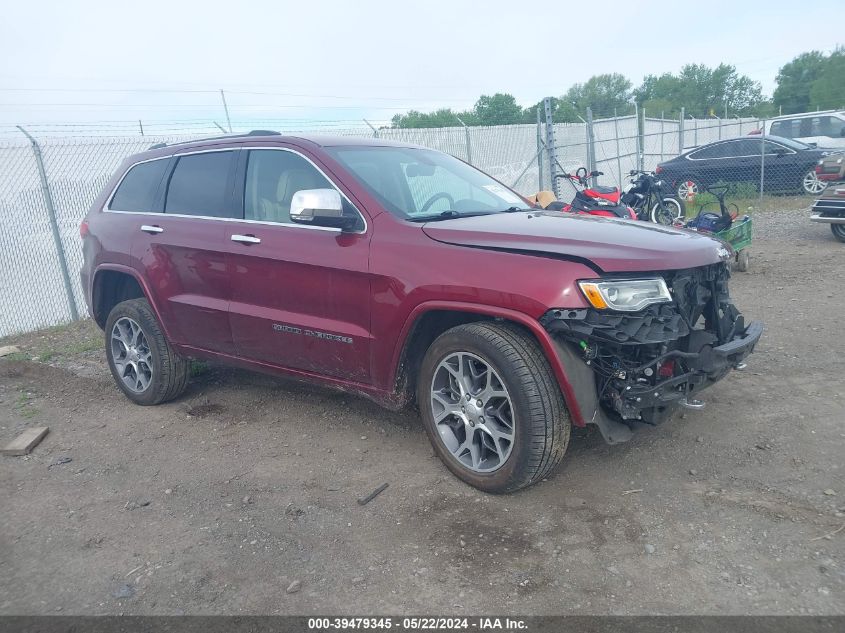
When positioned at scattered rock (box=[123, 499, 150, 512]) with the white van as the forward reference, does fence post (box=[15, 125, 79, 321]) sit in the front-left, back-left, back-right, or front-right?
front-left

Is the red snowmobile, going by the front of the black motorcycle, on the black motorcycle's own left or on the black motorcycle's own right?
on the black motorcycle's own right

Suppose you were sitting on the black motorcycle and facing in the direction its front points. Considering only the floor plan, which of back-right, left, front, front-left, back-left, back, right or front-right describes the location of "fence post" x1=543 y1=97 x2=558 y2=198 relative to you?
back

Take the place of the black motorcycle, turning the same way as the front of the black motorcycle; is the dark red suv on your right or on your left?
on your right

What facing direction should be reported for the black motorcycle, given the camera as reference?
facing the viewer and to the right of the viewer

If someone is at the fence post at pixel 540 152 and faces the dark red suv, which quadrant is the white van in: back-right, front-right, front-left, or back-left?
back-left

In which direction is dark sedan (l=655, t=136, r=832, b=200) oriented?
to the viewer's right

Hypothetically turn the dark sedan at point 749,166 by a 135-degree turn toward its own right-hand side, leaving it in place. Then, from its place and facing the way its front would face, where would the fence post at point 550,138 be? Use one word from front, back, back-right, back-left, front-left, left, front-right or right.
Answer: front

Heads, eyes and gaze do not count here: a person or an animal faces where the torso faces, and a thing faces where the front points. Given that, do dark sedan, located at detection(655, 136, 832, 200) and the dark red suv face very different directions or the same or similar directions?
same or similar directions

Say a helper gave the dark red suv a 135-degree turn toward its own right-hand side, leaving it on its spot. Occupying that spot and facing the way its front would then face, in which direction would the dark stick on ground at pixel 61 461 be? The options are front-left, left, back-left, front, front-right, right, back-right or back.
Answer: front

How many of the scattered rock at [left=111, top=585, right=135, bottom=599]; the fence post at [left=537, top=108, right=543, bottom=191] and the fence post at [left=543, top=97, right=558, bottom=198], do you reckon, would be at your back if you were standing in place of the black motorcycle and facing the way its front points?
2

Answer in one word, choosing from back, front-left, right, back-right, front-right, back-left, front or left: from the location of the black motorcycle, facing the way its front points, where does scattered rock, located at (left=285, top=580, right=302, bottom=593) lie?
front-right
